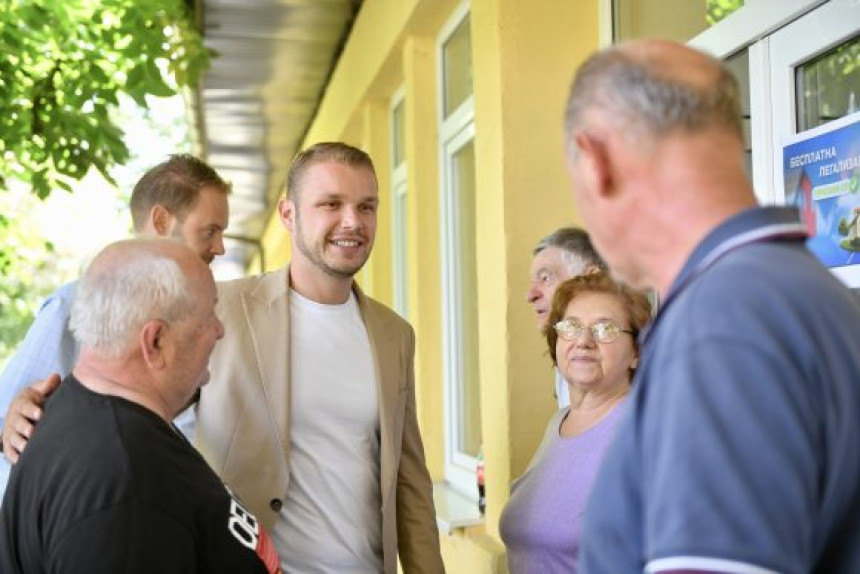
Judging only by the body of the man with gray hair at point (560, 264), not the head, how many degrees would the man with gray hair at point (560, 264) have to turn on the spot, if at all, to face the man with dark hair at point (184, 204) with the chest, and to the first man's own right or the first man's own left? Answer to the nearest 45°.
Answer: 0° — they already face them

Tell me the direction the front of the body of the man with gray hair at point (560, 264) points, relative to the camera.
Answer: to the viewer's left

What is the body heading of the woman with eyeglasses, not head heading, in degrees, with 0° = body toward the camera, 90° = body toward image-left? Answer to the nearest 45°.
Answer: approximately 45°

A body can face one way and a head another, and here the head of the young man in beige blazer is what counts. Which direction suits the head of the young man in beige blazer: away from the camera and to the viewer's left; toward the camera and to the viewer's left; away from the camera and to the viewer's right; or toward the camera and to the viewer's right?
toward the camera and to the viewer's right

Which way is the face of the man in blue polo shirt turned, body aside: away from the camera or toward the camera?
away from the camera

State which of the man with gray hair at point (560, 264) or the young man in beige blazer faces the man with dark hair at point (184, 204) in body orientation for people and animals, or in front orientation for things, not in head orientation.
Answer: the man with gray hair at point (560, 264)

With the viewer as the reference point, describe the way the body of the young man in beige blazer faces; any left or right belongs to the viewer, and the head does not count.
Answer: facing the viewer and to the right of the viewer

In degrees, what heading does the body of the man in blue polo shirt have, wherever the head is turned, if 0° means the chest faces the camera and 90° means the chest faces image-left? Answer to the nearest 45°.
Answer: approximately 135°

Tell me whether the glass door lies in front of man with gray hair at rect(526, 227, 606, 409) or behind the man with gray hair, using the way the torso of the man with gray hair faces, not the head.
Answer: behind

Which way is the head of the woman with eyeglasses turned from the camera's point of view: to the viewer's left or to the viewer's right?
to the viewer's left

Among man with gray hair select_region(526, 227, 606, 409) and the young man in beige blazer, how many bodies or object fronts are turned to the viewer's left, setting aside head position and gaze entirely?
1

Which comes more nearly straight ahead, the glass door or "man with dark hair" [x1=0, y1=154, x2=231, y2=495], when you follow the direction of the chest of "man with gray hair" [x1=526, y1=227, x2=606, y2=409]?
the man with dark hair
